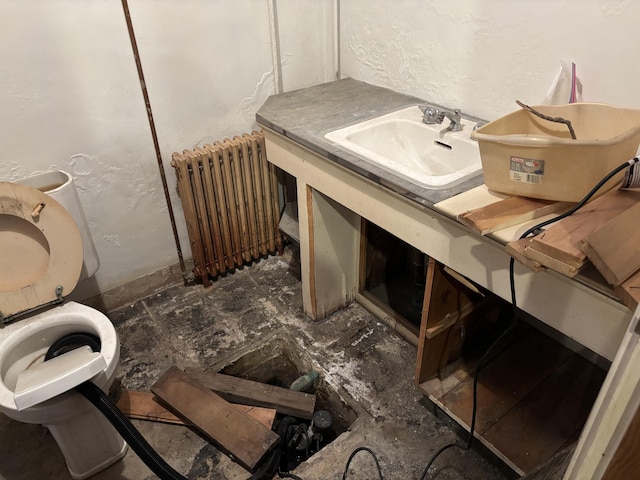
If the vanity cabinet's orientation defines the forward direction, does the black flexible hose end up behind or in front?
in front

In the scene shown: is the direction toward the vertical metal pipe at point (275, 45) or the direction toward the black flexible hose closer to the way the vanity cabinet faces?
the black flexible hose

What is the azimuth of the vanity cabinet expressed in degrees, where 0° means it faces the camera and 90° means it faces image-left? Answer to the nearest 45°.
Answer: approximately 45°

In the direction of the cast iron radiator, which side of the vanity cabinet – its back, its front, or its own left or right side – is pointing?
right

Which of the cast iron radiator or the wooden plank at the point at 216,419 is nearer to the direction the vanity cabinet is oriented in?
the wooden plank

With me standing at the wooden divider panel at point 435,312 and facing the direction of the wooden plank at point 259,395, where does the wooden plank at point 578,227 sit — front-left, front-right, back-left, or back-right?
back-left

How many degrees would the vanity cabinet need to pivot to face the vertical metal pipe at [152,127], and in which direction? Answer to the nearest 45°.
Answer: approximately 45° to its right

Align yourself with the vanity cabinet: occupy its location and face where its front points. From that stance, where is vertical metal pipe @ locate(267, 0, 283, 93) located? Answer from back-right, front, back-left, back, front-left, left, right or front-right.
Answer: right

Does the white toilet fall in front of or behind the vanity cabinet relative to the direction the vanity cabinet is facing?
in front
